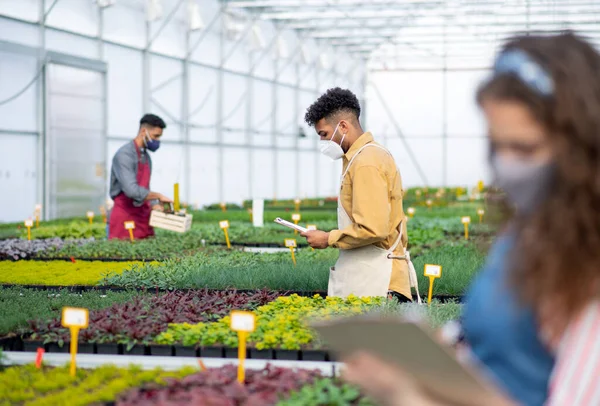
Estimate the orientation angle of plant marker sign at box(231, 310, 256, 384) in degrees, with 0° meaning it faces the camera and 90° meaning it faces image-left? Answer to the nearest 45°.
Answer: approximately 0°

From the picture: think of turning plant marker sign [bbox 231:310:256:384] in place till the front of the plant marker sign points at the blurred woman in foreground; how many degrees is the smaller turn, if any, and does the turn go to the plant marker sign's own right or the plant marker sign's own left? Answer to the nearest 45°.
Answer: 0° — it already faces them

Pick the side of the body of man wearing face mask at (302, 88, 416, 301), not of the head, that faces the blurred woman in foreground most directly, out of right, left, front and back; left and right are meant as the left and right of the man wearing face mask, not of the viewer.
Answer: left

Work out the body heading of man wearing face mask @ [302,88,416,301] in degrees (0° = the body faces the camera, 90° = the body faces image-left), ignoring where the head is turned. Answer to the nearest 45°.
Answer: approximately 90°

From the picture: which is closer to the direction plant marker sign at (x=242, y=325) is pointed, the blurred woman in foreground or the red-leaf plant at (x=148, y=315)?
the blurred woman in foreground

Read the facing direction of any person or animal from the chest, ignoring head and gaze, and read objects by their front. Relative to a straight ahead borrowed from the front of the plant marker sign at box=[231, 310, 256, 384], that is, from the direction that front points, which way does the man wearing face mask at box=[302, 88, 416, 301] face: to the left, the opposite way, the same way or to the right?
to the right

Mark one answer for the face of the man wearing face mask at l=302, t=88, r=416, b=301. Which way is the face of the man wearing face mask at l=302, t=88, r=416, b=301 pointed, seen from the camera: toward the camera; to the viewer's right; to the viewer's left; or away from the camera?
to the viewer's left

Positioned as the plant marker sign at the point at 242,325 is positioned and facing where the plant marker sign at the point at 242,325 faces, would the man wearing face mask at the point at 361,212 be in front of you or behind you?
behind

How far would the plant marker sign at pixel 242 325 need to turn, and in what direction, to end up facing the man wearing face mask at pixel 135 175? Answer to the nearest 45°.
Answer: approximately 180°
